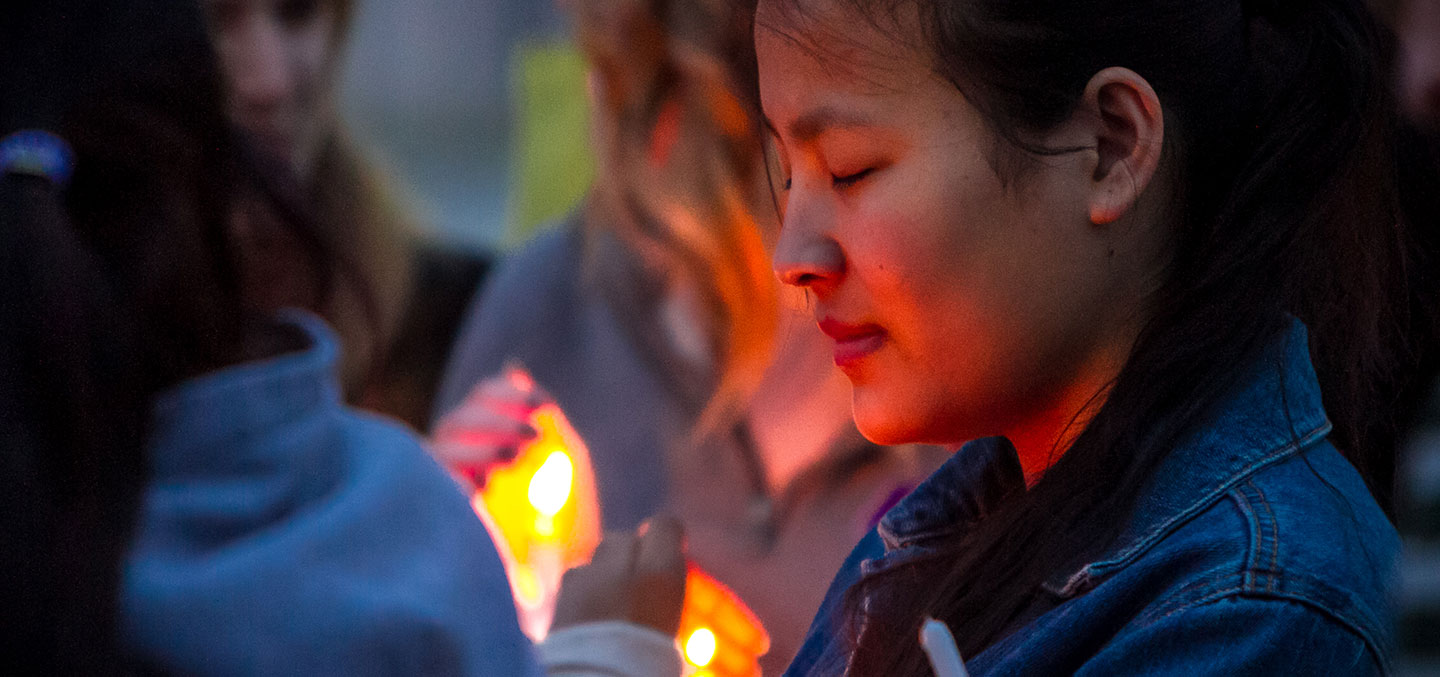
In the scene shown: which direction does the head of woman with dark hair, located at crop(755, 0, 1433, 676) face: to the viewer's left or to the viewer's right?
to the viewer's left

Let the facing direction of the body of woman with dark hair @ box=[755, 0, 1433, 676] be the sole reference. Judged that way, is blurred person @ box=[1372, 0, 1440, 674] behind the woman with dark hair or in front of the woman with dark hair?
behind

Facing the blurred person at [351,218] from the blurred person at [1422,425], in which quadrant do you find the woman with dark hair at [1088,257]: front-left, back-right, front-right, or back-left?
front-left

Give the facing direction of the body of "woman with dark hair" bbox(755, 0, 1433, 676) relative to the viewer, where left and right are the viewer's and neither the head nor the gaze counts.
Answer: facing the viewer and to the left of the viewer

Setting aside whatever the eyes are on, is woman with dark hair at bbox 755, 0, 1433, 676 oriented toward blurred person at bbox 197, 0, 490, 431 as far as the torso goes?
no

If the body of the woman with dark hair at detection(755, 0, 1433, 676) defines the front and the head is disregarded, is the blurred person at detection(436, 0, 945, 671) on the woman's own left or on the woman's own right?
on the woman's own right
